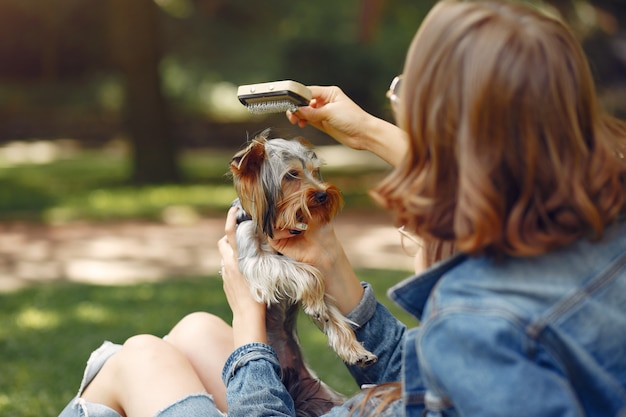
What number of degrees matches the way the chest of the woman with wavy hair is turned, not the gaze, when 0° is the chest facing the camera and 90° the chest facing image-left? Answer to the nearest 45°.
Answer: approximately 135°

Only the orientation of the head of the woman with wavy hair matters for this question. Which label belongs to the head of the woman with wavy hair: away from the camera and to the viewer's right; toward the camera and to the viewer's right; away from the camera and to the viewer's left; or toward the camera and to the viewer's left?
away from the camera and to the viewer's left

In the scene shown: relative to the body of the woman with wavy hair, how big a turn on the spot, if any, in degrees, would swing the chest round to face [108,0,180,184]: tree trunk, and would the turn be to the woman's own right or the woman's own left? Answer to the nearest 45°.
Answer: approximately 45° to the woman's own right
